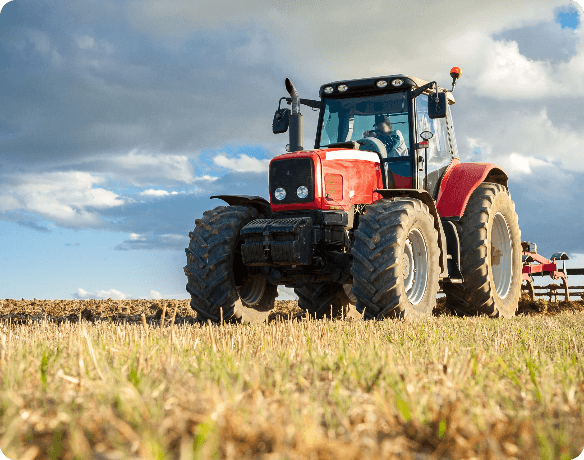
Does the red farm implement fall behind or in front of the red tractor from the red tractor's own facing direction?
behind

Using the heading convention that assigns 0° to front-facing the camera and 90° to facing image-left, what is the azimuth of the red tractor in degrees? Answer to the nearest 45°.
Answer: approximately 45°
